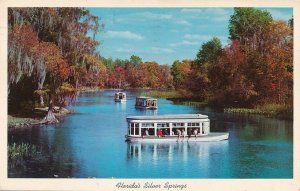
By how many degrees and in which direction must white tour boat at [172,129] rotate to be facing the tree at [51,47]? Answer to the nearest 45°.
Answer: approximately 180°

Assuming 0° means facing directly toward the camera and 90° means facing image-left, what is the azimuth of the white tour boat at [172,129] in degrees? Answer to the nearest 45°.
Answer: approximately 270°

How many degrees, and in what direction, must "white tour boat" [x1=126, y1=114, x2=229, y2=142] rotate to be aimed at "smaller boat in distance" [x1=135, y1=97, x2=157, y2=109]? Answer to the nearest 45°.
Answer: approximately 135° to its left
